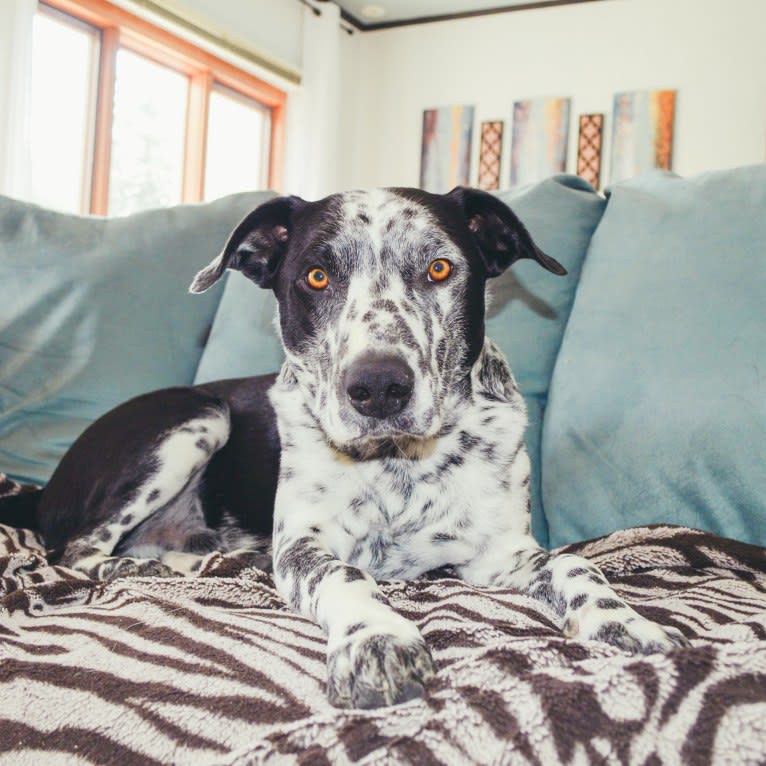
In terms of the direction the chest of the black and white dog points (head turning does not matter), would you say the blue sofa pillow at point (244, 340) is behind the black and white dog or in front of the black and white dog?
behind

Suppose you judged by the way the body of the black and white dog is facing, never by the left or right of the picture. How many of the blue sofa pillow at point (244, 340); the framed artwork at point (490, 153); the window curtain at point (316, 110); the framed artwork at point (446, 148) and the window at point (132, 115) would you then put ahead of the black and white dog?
0

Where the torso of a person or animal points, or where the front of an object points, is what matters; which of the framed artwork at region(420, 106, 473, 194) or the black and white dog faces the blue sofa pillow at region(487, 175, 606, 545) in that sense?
the framed artwork

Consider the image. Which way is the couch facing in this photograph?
toward the camera

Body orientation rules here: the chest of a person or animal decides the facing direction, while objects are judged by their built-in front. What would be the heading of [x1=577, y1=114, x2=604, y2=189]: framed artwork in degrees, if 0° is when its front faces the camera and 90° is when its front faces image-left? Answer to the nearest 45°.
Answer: approximately 0°

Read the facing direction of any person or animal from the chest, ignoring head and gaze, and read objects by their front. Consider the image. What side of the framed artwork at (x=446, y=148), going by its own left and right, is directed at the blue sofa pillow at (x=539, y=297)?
front

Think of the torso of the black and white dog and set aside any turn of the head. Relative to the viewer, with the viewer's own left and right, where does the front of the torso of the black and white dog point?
facing the viewer and to the right of the viewer

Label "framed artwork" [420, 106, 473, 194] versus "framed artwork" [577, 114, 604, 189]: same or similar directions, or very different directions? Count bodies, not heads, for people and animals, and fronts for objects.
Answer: same or similar directions

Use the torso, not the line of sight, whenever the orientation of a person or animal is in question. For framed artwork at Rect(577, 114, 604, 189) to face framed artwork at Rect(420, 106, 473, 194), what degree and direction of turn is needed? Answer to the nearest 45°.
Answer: approximately 90° to its right

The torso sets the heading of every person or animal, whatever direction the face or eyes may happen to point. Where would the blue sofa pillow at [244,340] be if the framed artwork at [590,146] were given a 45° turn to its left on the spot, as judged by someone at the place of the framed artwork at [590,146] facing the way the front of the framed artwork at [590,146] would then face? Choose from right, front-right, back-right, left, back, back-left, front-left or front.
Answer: front-right

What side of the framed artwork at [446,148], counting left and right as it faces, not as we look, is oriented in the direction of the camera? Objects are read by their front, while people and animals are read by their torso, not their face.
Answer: front

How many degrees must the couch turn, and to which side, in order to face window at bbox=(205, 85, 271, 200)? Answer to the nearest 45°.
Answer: approximately 180°

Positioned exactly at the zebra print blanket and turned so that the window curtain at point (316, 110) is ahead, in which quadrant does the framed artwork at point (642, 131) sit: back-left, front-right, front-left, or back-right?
front-right

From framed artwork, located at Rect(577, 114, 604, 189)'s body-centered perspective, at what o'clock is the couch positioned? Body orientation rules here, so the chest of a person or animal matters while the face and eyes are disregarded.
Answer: The couch is roughly at 12 o'clock from the framed artwork.

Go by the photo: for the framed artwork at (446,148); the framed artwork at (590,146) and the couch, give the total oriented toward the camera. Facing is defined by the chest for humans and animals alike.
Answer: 3

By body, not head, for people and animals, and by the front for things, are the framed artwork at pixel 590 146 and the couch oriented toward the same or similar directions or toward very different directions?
same or similar directions

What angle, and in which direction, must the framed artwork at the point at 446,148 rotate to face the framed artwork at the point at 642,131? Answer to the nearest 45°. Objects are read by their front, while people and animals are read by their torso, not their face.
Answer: approximately 45° to its left
